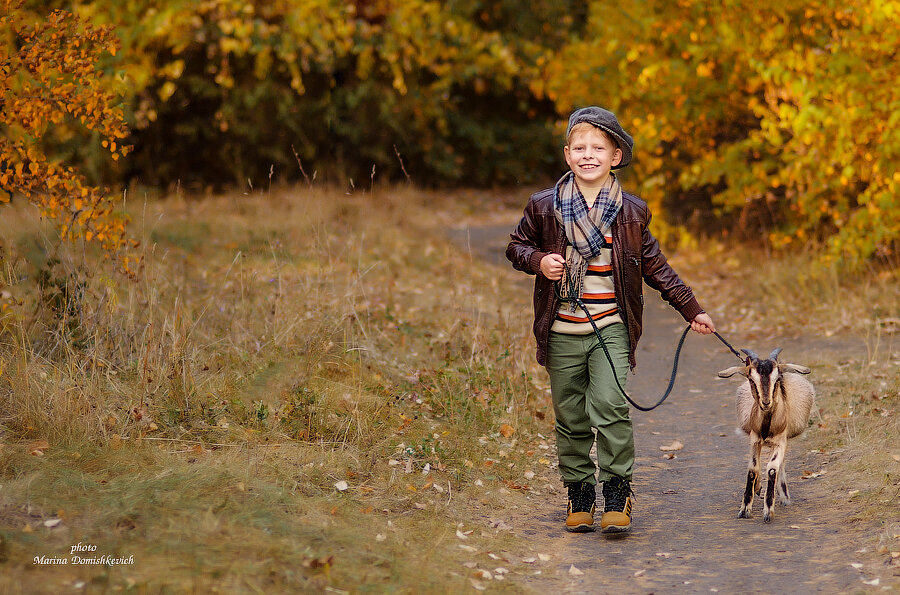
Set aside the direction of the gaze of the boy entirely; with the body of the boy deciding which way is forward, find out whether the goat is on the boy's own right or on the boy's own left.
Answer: on the boy's own left

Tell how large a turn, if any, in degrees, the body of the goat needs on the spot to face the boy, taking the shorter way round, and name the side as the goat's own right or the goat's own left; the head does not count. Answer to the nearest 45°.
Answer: approximately 45° to the goat's own right

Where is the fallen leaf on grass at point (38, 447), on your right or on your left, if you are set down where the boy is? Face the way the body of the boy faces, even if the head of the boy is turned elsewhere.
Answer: on your right

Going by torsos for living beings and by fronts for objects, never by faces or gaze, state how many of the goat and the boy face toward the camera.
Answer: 2

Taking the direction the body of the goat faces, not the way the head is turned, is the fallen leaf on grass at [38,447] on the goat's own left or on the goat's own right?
on the goat's own right

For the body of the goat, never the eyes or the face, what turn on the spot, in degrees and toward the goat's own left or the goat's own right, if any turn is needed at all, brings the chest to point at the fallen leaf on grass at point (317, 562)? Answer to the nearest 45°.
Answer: approximately 45° to the goat's own right

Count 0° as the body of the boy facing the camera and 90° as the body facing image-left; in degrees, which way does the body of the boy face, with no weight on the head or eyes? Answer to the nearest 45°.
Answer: approximately 0°

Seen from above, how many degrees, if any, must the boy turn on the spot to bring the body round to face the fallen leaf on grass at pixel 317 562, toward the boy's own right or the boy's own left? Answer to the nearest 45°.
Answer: approximately 45° to the boy's own right

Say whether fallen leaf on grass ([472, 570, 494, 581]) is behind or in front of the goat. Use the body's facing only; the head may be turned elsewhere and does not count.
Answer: in front
